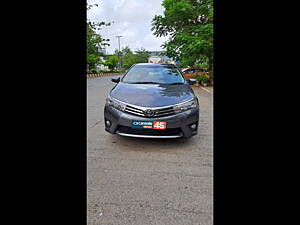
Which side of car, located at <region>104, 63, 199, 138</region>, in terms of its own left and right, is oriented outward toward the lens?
front

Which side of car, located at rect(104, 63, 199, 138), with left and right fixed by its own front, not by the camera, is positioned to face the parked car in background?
back

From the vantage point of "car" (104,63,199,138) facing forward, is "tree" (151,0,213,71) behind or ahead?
behind
